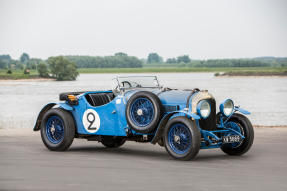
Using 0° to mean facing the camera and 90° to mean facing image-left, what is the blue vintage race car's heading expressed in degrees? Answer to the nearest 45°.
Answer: approximately 315°
